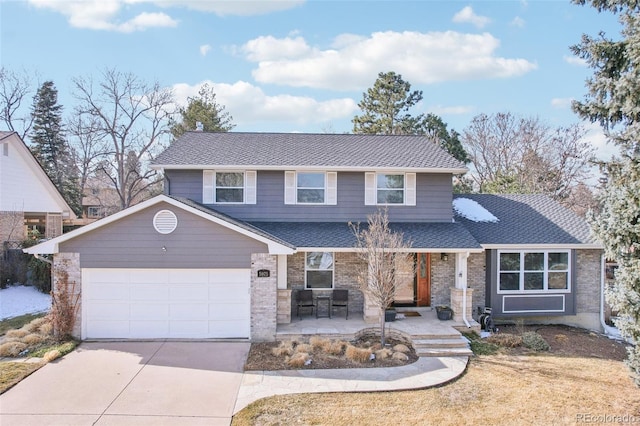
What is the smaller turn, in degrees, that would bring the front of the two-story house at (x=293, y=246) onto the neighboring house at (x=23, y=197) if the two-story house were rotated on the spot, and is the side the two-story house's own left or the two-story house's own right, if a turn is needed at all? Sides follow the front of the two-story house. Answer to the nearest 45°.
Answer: approximately 135° to the two-story house's own right

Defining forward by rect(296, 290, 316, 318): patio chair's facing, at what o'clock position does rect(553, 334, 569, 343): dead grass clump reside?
The dead grass clump is roughly at 9 o'clock from the patio chair.

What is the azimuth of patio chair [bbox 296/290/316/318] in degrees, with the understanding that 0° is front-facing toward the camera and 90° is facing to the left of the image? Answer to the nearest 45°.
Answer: approximately 315°

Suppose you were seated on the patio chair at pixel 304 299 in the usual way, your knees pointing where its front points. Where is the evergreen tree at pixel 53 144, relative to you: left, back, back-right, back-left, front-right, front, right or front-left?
back

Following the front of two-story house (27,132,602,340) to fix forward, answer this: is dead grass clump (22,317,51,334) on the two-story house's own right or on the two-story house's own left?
on the two-story house's own right

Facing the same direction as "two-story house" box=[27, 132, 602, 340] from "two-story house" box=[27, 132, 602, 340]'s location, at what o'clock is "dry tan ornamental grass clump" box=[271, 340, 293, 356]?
The dry tan ornamental grass clump is roughly at 12 o'clock from the two-story house.

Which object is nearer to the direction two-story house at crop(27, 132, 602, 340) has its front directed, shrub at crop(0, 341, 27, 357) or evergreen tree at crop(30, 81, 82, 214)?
the shrub

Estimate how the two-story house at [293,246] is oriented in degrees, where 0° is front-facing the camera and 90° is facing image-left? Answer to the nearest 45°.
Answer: approximately 0°

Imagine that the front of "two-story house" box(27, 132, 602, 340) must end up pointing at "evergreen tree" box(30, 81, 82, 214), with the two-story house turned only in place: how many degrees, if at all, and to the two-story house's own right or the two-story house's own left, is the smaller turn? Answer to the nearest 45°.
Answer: approximately 135° to the two-story house's own right

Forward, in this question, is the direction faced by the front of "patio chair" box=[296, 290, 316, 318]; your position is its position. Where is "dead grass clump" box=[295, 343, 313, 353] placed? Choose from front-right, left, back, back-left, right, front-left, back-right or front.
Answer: front-right
